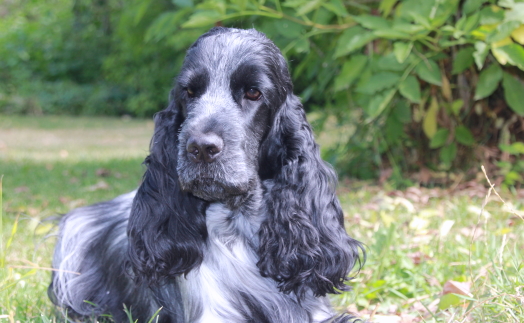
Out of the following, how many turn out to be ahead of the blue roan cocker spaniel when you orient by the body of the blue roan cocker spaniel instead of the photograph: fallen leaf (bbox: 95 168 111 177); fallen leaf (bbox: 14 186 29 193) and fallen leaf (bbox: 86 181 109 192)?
0

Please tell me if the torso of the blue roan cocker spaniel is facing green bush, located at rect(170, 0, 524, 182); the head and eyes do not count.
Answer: no

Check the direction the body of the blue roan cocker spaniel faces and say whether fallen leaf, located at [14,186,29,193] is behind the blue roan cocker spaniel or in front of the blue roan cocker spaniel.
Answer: behind

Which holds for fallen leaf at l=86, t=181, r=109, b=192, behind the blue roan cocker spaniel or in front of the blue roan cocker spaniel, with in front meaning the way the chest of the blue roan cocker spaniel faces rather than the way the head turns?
behind

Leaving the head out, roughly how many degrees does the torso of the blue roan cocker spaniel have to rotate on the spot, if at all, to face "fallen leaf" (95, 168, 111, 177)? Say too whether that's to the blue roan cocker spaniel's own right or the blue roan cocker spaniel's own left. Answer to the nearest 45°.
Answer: approximately 135° to the blue roan cocker spaniel's own left

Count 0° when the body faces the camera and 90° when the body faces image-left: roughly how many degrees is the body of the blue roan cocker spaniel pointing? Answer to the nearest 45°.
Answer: approximately 315°

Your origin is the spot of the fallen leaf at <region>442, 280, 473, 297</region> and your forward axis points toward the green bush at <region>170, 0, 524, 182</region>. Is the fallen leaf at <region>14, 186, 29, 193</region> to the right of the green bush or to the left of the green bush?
left

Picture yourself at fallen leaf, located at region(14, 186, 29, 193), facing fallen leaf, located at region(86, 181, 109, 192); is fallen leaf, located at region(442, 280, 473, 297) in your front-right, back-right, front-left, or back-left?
front-right

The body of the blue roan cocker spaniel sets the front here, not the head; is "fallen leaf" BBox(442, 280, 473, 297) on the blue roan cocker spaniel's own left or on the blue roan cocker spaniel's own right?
on the blue roan cocker spaniel's own left
